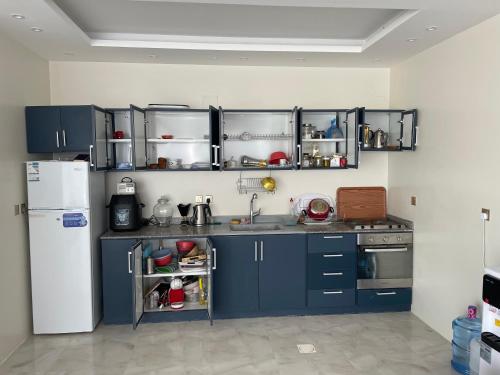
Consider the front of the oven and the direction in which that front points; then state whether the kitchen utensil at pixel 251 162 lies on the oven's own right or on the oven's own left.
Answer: on the oven's own right

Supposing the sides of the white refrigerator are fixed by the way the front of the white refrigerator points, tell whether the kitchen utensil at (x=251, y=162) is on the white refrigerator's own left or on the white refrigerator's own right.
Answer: on the white refrigerator's own left

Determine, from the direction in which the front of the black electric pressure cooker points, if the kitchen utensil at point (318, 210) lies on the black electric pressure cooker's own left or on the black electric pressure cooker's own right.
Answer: on the black electric pressure cooker's own left

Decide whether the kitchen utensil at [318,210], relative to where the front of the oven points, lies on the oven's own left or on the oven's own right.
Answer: on the oven's own right

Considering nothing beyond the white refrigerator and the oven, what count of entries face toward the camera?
2

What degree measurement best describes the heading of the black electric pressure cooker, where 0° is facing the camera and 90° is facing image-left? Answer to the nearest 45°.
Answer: approximately 0°

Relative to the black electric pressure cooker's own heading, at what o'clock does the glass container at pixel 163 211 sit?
The glass container is roughly at 8 o'clock from the black electric pressure cooker.

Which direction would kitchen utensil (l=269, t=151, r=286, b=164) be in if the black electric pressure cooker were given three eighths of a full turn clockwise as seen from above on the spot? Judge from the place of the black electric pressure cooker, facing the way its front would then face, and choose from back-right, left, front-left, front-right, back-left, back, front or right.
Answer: back-right

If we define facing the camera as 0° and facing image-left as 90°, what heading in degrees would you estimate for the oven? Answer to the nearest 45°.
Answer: approximately 0°

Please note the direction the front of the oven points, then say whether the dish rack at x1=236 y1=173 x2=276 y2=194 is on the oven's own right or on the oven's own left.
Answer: on the oven's own right
